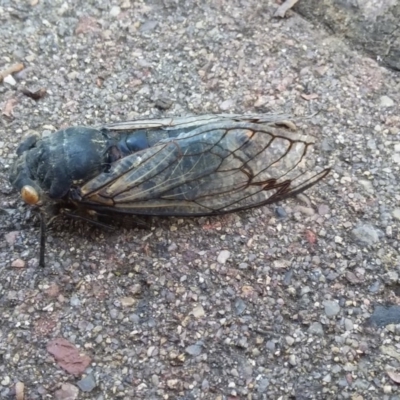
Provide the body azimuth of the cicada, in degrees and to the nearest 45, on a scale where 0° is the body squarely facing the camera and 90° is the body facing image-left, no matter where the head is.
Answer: approximately 90°
